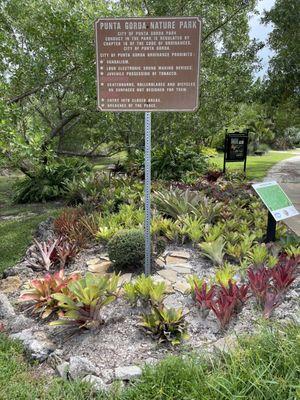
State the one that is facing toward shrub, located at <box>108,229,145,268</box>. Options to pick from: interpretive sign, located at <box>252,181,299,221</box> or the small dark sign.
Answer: the small dark sign

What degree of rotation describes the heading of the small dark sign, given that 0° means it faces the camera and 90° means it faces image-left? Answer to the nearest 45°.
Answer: approximately 0°

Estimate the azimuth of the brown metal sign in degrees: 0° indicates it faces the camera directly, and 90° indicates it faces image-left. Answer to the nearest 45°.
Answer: approximately 0°

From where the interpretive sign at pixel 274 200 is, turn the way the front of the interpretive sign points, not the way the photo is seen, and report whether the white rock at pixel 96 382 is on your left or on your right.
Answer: on your right

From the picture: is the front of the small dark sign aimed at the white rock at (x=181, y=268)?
yes

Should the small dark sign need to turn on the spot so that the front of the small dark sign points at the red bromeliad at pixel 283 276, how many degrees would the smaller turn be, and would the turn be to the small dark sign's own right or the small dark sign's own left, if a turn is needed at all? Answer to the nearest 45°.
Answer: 0° — it already faces it

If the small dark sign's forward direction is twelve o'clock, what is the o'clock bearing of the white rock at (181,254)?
The white rock is roughly at 12 o'clock from the small dark sign.

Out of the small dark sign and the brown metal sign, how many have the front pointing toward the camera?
2

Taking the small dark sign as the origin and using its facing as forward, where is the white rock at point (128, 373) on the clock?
The white rock is roughly at 12 o'clock from the small dark sign.

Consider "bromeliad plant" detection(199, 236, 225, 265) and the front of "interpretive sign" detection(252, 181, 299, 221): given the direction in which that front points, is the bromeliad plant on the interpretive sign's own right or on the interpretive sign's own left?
on the interpretive sign's own right

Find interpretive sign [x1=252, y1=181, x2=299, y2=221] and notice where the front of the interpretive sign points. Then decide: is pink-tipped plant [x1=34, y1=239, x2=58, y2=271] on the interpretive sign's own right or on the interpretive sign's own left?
on the interpretive sign's own right
